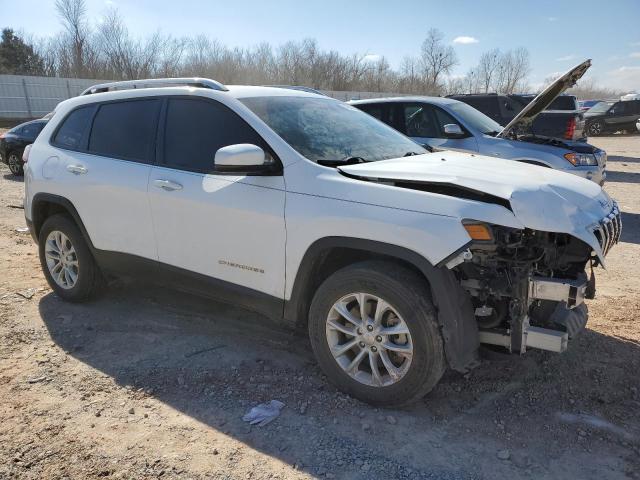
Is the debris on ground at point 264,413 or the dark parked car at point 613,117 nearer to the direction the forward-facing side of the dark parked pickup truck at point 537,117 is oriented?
the dark parked car

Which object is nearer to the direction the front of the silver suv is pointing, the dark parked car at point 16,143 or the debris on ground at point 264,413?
the debris on ground

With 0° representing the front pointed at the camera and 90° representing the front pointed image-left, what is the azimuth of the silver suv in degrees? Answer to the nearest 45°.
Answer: approximately 315°

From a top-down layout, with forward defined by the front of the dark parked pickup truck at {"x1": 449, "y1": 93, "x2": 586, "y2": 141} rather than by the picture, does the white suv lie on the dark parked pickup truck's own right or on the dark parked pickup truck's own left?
on the dark parked pickup truck's own left

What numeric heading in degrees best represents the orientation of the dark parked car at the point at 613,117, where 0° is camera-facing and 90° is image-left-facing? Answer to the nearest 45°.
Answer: approximately 45°

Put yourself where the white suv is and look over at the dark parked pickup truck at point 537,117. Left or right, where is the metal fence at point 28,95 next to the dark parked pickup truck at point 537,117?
left

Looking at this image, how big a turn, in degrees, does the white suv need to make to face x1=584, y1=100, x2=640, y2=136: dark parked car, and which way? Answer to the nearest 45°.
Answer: approximately 90° to its left

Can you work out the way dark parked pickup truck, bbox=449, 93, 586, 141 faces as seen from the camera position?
facing away from the viewer and to the left of the viewer
